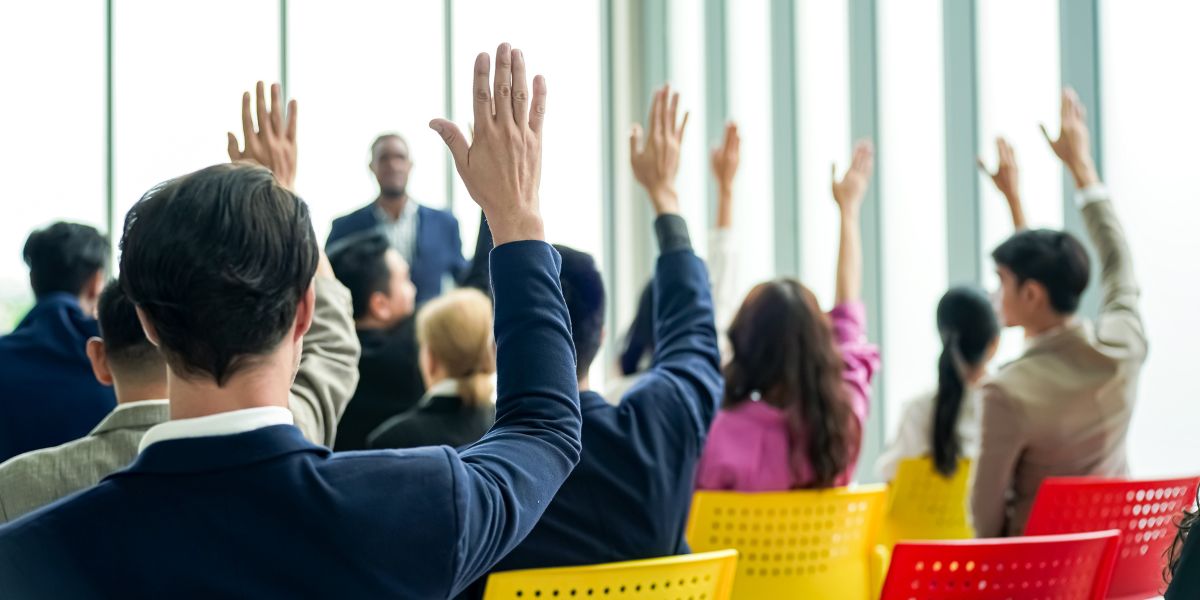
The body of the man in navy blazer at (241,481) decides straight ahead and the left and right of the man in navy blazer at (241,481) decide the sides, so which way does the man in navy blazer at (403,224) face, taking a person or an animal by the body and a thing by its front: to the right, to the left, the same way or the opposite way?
the opposite way

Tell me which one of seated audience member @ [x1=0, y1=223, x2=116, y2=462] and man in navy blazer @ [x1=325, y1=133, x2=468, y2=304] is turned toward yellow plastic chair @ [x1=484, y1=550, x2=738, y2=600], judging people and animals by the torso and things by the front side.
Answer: the man in navy blazer

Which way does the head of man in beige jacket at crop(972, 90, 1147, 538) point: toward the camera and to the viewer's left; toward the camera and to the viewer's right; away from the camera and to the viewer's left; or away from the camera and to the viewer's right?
away from the camera and to the viewer's left

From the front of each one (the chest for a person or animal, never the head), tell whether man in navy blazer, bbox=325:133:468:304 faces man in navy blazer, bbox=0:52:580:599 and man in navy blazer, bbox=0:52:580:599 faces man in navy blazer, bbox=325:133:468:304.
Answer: yes

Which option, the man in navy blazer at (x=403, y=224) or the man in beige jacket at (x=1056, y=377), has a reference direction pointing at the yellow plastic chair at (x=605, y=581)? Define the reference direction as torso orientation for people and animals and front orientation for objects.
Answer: the man in navy blazer

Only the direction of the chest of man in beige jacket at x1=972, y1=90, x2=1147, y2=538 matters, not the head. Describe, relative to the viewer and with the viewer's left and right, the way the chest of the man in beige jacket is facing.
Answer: facing away from the viewer and to the left of the viewer

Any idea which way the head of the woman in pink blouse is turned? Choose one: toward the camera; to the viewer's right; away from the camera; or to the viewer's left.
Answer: away from the camera

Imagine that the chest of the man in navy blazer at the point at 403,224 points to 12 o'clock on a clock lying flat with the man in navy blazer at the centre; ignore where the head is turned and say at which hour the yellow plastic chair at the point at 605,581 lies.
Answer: The yellow plastic chair is roughly at 12 o'clock from the man in navy blazer.

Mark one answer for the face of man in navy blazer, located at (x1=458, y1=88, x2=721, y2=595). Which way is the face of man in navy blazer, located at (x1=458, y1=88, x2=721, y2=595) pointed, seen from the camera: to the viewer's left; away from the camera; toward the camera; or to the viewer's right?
away from the camera

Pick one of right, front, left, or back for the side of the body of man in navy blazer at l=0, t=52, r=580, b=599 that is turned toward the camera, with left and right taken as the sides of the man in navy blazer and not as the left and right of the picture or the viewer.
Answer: back
